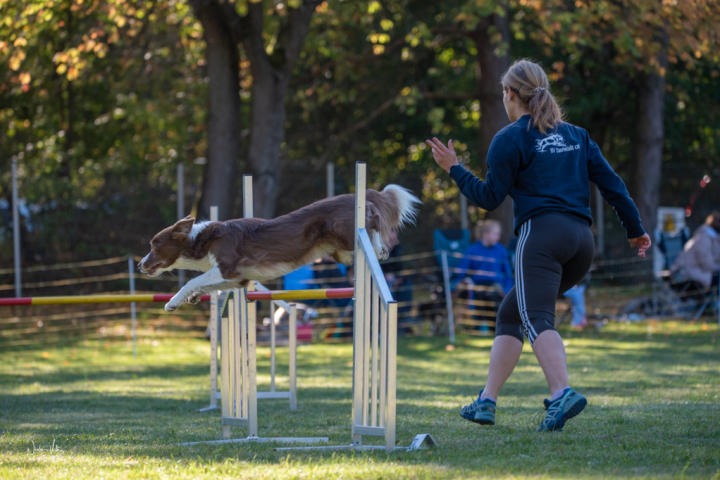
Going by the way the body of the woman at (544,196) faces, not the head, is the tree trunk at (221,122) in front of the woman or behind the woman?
in front

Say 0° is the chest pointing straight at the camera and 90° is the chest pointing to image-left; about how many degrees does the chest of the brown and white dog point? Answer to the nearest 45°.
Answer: approximately 90°

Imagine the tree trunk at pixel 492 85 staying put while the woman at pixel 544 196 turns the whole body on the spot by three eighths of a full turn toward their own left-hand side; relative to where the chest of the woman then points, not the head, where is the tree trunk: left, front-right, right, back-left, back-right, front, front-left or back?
back

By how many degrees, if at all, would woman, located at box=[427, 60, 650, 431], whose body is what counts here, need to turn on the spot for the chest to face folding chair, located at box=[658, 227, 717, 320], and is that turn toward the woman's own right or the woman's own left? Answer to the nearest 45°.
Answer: approximately 45° to the woman's own right

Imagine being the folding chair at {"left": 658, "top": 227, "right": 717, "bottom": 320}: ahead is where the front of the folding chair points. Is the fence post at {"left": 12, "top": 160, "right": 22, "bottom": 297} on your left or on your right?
on your right

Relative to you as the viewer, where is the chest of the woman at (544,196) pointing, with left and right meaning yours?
facing away from the viewer and to the left of the viewer

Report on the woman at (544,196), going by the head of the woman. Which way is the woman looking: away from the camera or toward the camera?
away from the camera

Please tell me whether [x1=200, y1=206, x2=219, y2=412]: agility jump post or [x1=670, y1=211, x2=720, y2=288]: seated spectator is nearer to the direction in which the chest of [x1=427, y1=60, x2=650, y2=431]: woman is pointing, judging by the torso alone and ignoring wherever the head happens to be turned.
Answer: the agility jump post

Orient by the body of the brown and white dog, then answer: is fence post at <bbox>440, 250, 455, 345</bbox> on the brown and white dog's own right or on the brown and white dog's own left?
on the brown and white dog's own right

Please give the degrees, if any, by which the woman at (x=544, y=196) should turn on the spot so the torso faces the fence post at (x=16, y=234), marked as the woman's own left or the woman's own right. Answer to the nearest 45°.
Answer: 0° — they already face it
